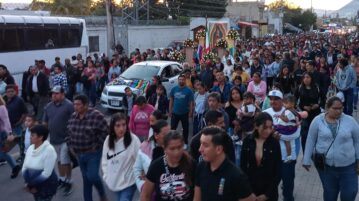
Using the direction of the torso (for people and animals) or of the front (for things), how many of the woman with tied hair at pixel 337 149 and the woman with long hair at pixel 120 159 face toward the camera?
2

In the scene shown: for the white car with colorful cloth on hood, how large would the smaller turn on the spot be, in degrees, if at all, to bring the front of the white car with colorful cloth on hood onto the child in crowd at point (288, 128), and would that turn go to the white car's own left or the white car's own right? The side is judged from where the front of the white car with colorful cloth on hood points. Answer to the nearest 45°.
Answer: approximately 45° to the white car's own left

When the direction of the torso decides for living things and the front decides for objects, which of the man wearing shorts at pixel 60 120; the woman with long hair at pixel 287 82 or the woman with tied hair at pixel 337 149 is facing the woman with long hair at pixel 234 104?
the woman with long hair at pixel 287 82

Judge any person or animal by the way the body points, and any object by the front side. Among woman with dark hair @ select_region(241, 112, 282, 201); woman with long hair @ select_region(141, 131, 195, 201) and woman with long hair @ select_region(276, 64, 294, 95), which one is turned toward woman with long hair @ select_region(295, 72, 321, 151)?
woman with long hair @ select_region(276, 64, 294, 95)

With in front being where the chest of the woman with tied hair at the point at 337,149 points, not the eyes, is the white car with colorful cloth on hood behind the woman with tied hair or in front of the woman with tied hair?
behind

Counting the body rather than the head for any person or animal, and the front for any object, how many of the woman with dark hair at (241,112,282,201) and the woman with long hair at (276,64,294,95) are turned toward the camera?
2

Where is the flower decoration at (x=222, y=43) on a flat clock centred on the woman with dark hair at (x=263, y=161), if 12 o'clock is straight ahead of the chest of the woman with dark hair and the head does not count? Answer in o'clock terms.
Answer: The flower decoration is roughly at 6 o'clock from the woman with dark hair.

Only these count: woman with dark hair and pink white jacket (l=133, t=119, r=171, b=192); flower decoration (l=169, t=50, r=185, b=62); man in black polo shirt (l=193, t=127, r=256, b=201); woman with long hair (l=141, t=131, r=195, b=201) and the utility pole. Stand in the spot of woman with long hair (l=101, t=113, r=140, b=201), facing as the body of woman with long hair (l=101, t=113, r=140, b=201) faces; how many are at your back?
2

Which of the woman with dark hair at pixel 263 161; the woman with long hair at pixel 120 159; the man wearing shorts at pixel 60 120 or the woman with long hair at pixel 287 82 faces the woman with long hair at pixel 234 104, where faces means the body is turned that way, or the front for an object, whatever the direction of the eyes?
the woman with long hair at pixel 287 82
